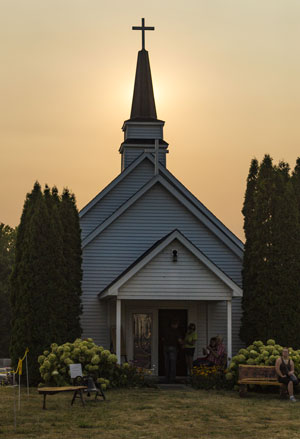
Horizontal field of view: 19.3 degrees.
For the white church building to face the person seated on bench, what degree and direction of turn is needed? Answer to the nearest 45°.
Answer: approximately 45° to its left

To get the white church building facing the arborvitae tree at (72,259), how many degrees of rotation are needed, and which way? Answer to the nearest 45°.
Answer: approximately 45° to its right

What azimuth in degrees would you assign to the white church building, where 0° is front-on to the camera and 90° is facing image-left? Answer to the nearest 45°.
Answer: approximately 0°

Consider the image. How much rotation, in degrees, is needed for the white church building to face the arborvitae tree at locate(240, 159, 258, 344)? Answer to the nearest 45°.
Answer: approximately 45° to its left

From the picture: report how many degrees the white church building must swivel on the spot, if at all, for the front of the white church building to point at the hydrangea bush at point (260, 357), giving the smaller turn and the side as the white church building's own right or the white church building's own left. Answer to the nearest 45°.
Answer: approximately 45° to the white church building's own left

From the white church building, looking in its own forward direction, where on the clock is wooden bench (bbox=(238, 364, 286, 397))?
The wooden bench is roughly at 11 o'clock from the white church building.
